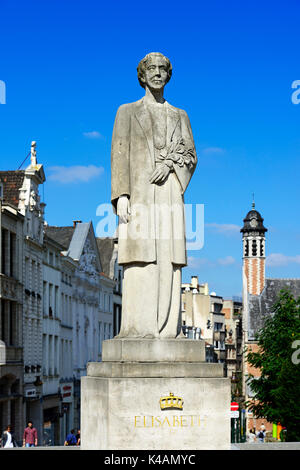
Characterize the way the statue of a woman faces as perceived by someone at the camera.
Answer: facing the viewer

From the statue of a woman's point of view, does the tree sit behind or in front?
behind
